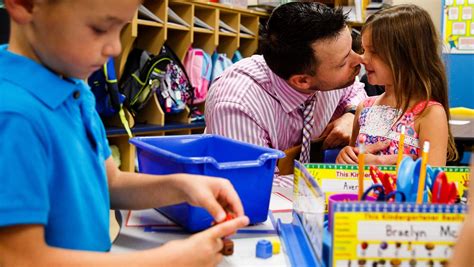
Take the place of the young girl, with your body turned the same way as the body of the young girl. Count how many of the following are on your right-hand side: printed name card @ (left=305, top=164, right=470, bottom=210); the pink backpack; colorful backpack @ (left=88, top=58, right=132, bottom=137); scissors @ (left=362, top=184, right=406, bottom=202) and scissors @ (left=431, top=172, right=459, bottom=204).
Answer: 2

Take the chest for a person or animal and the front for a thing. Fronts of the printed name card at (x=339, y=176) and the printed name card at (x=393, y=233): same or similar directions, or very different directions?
same or similar directions

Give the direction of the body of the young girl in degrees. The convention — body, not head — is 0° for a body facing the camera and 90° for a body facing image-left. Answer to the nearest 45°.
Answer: approximately 45°

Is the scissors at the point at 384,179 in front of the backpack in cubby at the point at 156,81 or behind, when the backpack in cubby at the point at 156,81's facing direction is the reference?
in front

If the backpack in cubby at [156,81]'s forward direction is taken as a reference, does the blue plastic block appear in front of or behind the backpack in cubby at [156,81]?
in front

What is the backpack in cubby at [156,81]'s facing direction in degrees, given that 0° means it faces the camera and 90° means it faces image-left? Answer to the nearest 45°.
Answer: approximately 315°

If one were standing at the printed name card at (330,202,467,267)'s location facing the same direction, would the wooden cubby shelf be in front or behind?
behind

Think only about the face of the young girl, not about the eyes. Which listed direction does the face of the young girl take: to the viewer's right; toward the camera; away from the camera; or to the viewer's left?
to the viewer's left

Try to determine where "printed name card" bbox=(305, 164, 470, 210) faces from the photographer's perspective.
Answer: facing the viewer

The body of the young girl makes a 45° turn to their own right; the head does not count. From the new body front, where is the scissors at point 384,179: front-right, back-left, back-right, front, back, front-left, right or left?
left
